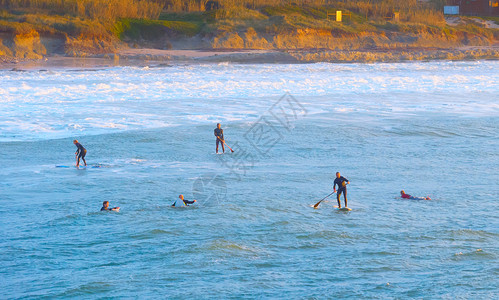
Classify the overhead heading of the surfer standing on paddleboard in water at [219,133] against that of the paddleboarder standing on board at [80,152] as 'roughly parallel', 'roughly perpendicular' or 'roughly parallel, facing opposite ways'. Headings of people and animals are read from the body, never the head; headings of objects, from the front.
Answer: roughly perpendicular

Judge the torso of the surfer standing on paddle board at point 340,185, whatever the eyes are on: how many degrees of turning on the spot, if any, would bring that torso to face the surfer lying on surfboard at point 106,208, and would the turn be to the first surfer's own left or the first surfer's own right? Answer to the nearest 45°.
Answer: approximately 45° to the first surfer's own right

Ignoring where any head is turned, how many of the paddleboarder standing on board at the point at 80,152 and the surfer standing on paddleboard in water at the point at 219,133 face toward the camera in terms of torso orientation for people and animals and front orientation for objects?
1

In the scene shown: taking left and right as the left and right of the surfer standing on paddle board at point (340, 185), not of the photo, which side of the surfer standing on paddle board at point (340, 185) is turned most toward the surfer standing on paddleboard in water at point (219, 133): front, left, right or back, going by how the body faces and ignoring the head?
back

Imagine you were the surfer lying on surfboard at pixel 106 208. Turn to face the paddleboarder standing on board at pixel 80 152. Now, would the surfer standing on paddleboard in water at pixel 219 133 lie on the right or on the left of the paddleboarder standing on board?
right

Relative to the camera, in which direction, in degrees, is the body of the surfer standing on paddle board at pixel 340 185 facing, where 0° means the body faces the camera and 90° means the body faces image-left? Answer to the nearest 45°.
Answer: approximately 45°
